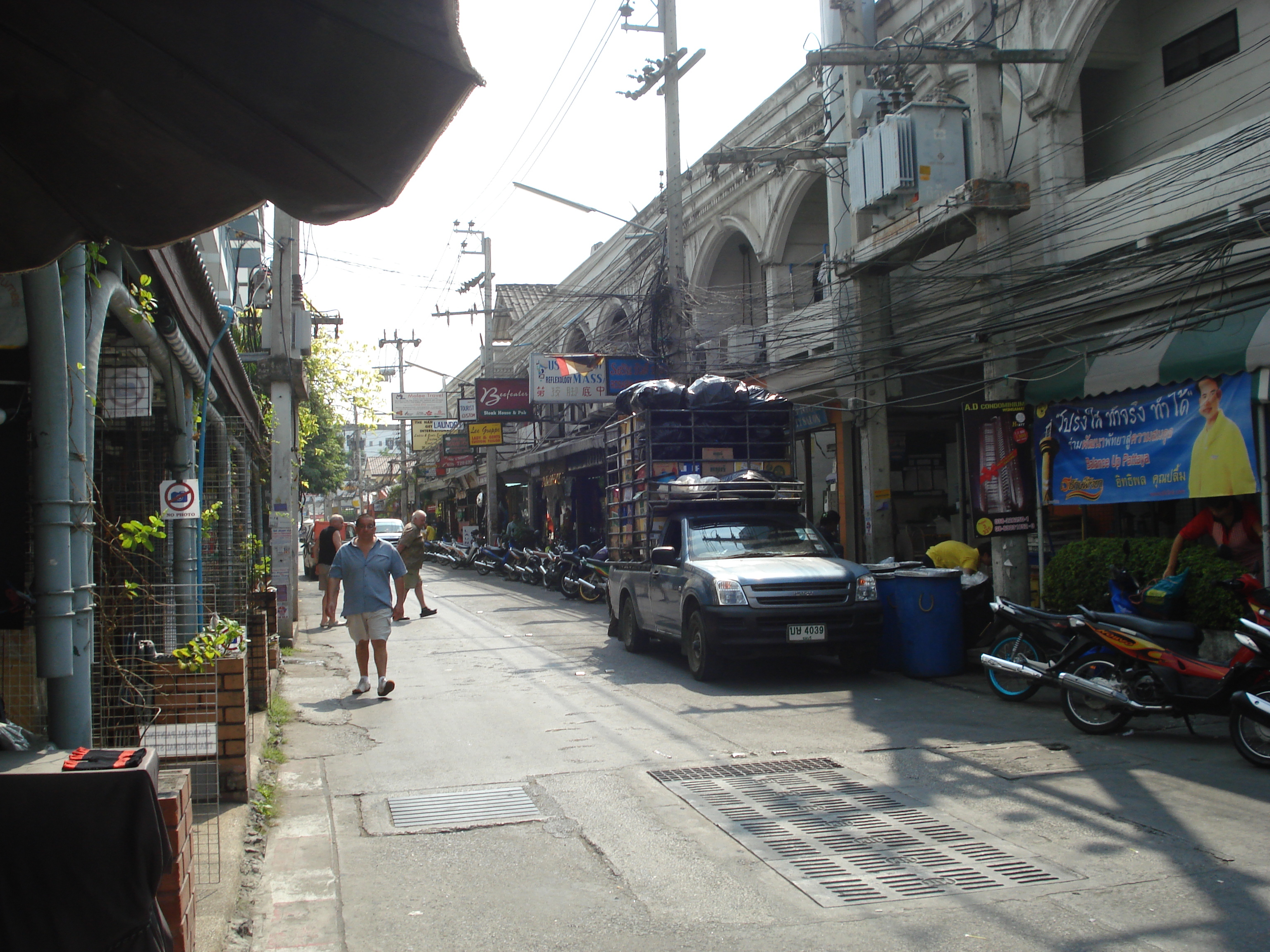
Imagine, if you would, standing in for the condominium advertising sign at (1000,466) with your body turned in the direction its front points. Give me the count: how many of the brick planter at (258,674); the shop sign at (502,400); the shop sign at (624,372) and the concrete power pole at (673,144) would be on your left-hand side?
0

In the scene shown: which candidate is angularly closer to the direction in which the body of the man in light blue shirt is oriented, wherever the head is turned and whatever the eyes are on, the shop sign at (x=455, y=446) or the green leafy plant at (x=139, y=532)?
the green leafy plant

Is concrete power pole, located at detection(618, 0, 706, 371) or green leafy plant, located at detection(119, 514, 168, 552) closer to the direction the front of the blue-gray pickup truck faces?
the green leafy plant

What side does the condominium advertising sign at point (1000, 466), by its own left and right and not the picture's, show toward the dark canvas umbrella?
front

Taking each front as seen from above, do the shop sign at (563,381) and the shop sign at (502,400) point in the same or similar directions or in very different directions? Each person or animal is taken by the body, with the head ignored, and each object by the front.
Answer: same or similar directions

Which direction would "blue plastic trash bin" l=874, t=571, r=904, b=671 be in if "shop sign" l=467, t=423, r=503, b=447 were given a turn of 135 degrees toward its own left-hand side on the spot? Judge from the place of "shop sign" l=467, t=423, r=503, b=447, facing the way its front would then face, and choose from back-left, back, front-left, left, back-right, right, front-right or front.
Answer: back-right

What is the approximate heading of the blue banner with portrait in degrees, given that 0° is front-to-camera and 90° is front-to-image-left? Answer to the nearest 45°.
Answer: approximately 45°

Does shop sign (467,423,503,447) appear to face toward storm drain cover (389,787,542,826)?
yes

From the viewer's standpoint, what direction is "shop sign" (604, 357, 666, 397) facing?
toward the camera

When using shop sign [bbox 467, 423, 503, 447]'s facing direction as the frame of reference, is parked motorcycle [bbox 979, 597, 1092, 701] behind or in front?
in front

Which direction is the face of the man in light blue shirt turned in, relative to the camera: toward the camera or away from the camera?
toward the camera

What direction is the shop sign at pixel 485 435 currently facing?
toward the camera

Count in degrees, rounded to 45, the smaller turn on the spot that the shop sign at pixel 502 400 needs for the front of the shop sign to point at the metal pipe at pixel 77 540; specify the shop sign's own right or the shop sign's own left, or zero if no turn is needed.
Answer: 0° — it already faces it

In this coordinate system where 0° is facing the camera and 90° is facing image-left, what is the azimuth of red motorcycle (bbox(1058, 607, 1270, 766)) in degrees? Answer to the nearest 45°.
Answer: approximately 270°

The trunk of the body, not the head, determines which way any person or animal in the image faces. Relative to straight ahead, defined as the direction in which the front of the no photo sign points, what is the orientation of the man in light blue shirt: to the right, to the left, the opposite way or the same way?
the same way
